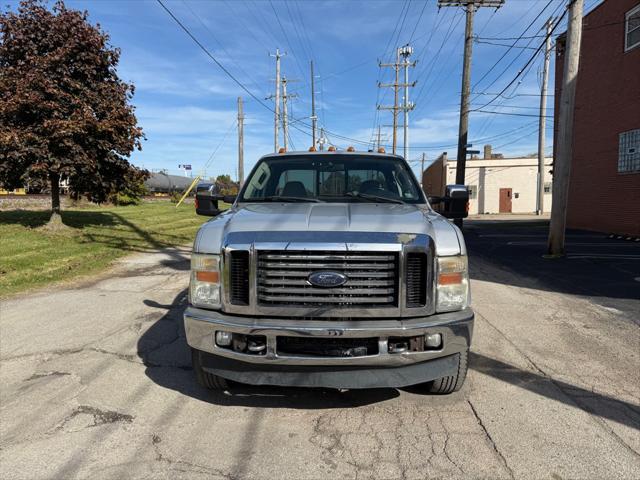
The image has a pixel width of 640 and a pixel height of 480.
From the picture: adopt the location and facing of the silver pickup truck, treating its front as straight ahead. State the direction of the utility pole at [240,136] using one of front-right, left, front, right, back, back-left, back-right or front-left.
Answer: back

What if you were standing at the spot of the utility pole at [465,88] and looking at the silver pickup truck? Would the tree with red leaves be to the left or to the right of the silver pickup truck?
right

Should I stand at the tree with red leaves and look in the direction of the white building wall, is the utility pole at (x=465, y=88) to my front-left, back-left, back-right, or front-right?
front-right

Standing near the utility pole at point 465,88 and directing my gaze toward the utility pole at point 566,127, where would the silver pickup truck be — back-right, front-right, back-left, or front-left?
front-right

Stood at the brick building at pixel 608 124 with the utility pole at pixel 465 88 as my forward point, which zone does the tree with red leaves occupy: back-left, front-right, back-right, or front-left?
front-left

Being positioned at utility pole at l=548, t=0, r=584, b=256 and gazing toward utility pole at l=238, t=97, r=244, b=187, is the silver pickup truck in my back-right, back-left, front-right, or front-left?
back-left

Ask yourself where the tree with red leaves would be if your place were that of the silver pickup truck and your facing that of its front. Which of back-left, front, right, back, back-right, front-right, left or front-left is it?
back-right

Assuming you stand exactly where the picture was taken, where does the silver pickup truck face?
facing the viewer

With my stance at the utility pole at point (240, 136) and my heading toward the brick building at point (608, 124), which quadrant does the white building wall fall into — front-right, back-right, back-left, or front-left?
front-left

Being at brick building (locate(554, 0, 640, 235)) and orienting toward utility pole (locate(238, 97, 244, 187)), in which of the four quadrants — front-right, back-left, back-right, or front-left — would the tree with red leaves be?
front-left

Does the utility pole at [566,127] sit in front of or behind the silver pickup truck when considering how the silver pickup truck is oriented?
behind

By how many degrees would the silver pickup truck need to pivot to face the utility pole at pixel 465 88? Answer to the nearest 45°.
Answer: approximately 180°

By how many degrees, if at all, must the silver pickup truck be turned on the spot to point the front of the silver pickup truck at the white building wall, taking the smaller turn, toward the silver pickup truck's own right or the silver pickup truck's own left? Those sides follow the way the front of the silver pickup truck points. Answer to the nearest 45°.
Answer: approximately 180°
